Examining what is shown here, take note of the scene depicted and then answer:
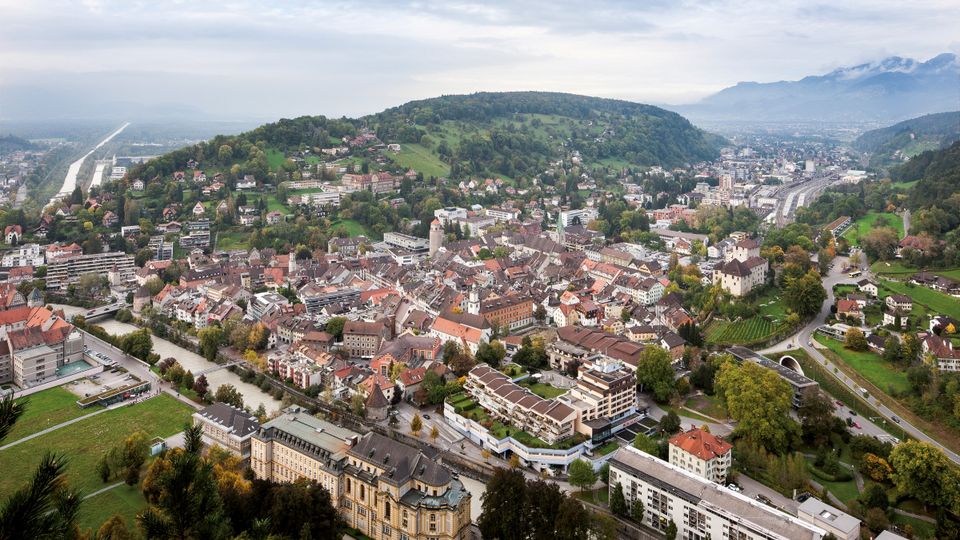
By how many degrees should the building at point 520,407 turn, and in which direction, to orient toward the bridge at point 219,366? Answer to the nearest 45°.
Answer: approximately 90° to its right

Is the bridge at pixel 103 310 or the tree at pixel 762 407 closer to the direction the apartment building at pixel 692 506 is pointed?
the bridge

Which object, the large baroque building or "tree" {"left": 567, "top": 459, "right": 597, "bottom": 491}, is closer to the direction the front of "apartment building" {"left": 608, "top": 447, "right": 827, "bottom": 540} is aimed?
the large baroque building

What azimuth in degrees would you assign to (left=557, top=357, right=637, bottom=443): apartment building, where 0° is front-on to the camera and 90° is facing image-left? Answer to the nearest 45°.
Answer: approximately 315°

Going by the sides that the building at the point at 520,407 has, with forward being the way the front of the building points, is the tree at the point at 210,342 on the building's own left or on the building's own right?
on the building's own right

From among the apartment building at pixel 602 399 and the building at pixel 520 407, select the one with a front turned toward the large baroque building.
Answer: the building

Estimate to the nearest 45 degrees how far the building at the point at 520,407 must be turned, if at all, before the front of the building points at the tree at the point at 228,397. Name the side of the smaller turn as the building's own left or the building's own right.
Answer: approximately 45° to the building's own right

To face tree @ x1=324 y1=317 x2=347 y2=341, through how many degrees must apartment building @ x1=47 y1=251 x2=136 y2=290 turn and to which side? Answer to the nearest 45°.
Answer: approximately 45° to its left
